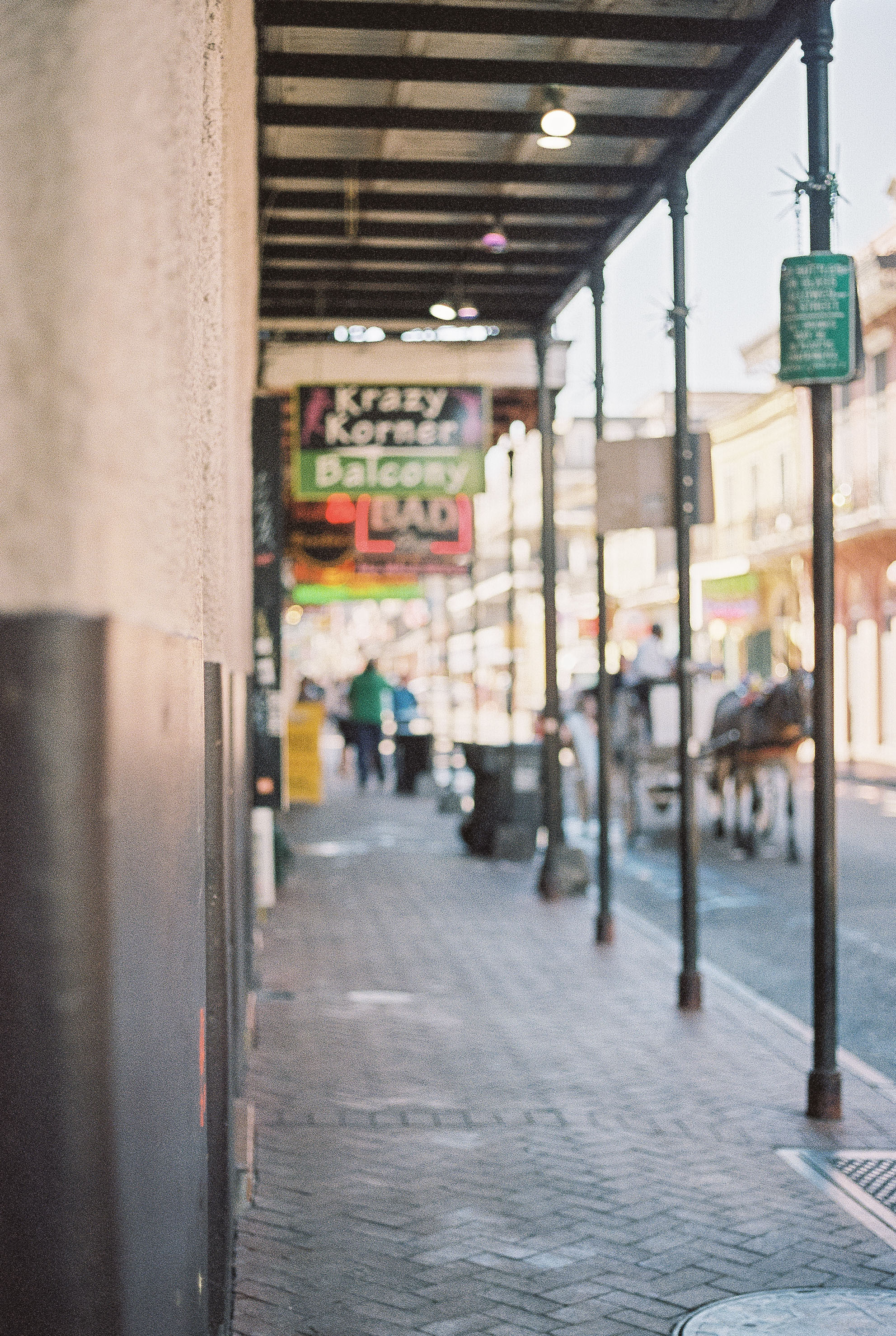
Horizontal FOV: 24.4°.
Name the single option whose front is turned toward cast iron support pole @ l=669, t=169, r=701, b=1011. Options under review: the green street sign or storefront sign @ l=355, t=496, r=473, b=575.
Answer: the storefront sign

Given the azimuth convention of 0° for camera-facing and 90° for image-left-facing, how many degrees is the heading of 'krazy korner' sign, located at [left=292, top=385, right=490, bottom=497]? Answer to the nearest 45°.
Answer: approximately 0°

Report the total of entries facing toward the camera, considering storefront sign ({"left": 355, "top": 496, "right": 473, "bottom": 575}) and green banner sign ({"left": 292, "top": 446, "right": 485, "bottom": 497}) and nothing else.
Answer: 2

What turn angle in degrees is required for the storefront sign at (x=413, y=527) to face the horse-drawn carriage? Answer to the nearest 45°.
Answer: approximately 90° to its left

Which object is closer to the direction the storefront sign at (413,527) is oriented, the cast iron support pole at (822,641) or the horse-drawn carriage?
the cast iron support pole

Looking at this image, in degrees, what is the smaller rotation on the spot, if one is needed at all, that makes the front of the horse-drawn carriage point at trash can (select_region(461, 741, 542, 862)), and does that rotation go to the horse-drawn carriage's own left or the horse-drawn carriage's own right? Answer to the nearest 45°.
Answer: approximately 90° to the horse-drawn carriage's own right

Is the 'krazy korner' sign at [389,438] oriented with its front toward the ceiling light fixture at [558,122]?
yes

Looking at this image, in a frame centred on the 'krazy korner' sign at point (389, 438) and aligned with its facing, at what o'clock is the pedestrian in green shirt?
The pedestrian in green shirt is roughly at 6 o'clock from the 'krazy korner' sign.

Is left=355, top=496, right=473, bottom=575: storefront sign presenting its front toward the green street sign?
yes
